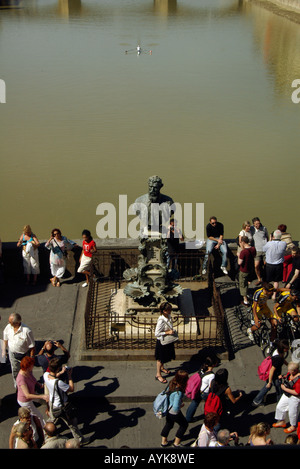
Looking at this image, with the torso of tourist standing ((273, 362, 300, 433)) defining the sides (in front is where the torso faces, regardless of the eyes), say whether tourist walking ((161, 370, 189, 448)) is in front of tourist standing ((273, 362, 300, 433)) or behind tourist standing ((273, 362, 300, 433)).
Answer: in front

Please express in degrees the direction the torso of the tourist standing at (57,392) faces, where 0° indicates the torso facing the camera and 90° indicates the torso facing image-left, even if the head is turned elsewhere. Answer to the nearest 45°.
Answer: approximately 225°

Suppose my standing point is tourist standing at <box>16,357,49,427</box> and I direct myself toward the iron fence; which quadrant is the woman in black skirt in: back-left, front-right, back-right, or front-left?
front-right

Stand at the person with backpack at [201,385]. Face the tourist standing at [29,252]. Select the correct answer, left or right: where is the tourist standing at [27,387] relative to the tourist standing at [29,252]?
left

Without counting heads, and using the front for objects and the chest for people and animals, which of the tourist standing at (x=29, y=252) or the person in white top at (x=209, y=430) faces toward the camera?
the tourist standing

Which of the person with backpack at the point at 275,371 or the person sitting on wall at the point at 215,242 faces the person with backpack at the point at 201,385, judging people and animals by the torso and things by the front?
the person sitting on wall

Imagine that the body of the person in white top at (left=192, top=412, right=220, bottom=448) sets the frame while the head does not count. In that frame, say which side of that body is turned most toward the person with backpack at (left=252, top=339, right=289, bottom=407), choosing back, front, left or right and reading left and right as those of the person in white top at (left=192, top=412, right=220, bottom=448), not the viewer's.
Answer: front

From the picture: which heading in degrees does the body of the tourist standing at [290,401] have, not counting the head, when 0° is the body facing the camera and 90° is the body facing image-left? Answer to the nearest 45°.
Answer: approximately 45°

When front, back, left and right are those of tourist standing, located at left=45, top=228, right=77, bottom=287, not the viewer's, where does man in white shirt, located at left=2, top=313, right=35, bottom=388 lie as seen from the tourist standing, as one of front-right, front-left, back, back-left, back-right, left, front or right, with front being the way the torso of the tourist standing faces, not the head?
front

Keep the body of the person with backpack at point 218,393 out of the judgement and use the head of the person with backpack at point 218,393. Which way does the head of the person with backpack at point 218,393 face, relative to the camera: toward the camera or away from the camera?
away from the camera

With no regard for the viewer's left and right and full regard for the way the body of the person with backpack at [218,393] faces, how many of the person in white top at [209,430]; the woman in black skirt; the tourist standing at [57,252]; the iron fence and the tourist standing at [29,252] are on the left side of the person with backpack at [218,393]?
4

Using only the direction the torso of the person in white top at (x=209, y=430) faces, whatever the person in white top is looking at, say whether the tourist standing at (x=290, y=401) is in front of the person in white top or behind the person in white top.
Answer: in front

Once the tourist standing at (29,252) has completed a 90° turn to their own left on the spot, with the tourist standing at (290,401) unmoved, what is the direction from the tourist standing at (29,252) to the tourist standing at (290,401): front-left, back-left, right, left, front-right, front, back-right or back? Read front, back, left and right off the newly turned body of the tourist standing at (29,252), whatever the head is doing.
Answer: front-right

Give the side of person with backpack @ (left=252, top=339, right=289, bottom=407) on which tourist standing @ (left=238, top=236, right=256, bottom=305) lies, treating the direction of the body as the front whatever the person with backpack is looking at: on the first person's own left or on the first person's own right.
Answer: on the first person's own left

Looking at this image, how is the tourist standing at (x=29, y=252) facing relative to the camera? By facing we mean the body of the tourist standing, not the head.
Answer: toward the camera

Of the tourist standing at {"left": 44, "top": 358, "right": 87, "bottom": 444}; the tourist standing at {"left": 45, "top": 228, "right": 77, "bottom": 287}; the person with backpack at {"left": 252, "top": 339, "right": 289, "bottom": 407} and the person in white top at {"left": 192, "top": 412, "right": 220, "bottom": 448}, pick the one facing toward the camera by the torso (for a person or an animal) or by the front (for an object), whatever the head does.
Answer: the tourist standing at {"left": 45, "top": 228, "right": 77, "bottom": 287}

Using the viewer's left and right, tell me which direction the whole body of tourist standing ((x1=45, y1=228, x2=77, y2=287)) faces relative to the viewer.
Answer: facing the viewer
